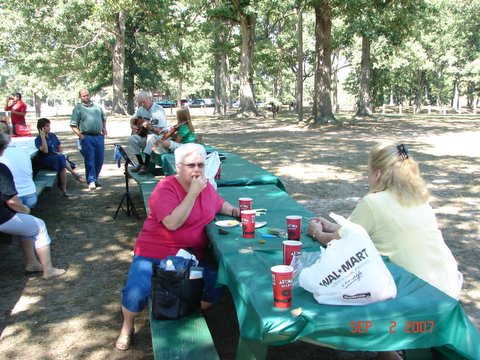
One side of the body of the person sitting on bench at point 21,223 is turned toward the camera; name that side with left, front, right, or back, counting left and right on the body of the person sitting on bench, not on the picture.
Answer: right

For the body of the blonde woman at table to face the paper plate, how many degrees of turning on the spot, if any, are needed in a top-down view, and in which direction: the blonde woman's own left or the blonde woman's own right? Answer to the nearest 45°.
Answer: approximately 45° to the blonde woman's own left

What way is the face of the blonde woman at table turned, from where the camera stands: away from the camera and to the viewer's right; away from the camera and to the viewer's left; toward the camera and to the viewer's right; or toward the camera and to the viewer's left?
away from the camera and to the viewer's left

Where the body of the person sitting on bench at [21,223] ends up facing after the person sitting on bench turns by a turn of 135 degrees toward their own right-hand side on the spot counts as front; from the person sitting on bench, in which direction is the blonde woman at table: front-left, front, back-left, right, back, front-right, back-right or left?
left

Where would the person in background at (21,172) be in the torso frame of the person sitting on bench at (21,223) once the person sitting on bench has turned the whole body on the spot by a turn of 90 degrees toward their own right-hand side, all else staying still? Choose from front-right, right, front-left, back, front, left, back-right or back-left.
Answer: back

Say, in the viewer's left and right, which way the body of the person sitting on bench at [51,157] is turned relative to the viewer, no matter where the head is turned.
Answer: facing the viewer and to the right of the viewer

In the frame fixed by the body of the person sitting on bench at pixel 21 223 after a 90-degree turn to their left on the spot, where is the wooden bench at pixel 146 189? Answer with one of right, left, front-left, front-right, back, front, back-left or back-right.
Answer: front-right

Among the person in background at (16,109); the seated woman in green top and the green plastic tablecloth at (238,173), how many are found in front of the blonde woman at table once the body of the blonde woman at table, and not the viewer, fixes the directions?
3

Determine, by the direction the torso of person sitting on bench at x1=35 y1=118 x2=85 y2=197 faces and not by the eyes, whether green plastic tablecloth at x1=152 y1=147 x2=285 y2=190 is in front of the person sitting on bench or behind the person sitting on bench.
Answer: in front

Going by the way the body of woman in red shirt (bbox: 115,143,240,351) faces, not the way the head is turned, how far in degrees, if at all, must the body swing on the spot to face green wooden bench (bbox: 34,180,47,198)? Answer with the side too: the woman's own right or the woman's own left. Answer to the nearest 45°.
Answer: approximately 180°

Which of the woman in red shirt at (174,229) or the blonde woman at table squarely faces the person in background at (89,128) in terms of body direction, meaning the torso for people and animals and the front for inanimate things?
the blonde woman at table

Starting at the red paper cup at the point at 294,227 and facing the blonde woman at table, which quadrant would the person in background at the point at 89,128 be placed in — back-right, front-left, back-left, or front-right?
back-left

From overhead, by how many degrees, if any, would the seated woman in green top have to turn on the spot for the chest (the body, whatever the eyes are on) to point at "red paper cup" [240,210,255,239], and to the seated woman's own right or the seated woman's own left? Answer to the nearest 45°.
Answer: approximately 90° to the seated woman's own left
